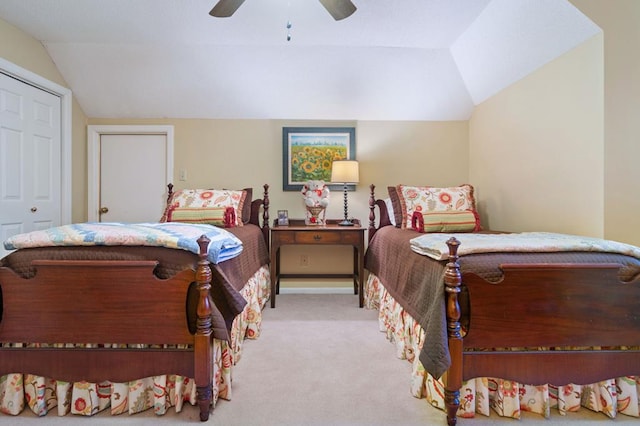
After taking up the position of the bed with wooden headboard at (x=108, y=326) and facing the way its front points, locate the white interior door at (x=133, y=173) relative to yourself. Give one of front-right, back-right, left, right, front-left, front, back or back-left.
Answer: back

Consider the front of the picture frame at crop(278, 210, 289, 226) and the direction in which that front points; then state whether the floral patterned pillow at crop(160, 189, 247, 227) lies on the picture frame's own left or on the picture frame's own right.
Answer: on the picture frame's own right

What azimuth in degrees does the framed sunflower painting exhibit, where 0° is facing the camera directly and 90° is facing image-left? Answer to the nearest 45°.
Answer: approximately 0°

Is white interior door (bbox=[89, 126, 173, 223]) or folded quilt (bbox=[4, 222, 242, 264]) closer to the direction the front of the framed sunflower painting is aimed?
the folded quilt

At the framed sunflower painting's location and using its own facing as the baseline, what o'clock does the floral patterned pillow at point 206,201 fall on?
The floral patterned pillow is roughly at 2 o'clock from the framed sunflower painting.

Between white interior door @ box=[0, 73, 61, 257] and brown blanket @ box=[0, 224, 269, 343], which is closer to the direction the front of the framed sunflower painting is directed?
the brown blanket

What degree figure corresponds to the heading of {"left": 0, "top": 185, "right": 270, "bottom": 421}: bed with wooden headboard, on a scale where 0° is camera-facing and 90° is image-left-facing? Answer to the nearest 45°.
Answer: approximately 0°

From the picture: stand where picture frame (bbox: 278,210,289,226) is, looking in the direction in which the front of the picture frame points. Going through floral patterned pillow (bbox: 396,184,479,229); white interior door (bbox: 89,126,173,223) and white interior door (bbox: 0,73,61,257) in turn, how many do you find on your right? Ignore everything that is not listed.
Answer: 2
